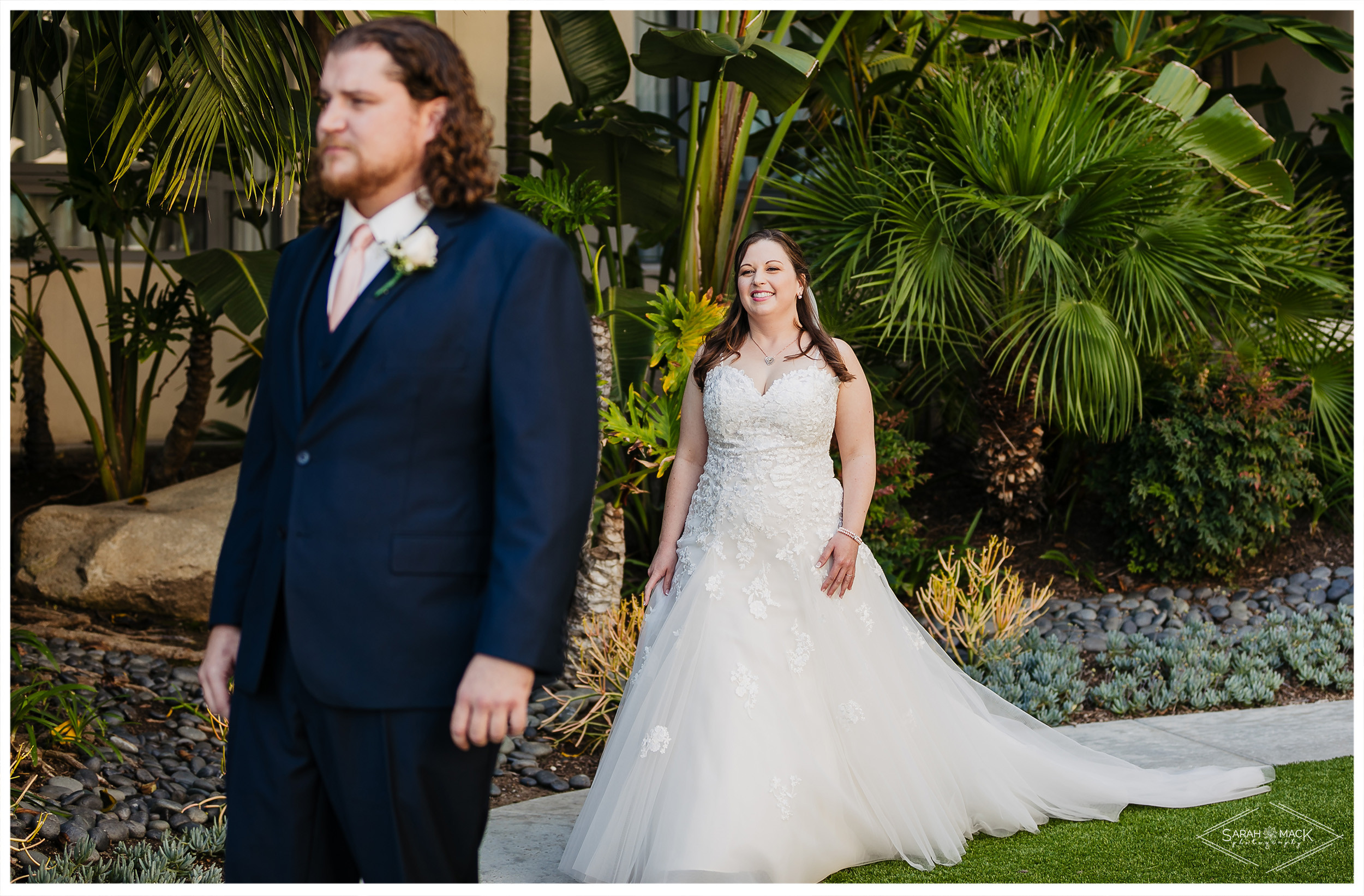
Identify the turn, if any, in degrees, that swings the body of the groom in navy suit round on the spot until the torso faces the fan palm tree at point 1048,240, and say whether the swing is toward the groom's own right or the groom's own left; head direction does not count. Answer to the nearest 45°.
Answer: approximately 180°

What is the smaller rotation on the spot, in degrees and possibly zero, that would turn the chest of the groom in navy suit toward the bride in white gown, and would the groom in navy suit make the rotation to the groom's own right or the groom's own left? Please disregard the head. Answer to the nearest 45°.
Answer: approximately 180°

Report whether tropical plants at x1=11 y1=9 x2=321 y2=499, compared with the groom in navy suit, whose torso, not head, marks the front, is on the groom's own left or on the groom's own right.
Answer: on the groom's own right

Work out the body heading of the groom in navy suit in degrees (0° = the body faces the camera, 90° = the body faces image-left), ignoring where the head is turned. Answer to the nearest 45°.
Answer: approximately 45°

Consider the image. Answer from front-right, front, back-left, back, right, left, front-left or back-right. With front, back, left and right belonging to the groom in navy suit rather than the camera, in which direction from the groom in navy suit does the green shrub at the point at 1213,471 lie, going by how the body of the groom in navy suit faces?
back

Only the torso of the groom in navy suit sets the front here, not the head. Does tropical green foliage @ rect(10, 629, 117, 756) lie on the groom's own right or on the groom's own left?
on the groom's own right
